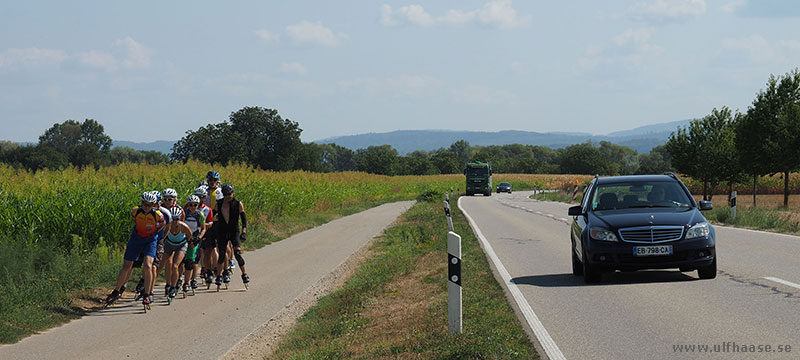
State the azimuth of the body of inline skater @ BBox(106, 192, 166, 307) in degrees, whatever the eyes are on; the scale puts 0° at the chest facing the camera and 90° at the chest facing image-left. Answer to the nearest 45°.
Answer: approximately 0°

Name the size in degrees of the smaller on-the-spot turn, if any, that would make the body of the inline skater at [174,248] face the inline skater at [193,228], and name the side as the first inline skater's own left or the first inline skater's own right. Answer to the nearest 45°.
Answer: approximately 135° to the first inline skater's own left

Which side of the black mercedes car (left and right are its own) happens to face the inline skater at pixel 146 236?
right

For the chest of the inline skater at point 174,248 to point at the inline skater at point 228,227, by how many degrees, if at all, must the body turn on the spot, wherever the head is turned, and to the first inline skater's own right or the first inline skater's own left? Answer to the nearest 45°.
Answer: approximately 135° to the first inline skater's own left

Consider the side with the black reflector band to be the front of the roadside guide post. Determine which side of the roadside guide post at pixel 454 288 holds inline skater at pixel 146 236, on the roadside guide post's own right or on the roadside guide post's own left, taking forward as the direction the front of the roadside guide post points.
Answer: on the roadside guide post's own right

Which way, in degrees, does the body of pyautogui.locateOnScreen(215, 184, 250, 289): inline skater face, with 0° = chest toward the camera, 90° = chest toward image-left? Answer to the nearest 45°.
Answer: approximately 0°
